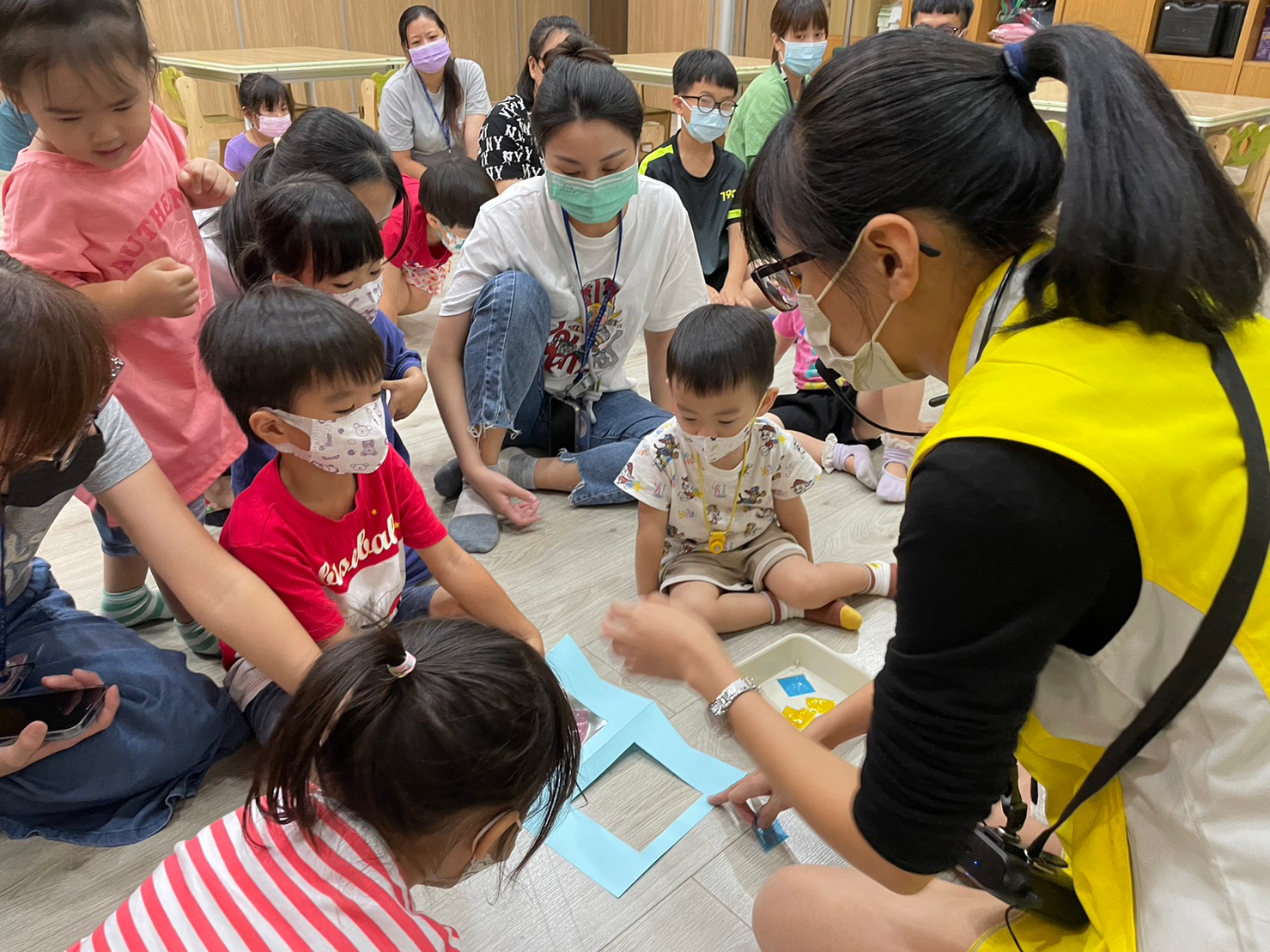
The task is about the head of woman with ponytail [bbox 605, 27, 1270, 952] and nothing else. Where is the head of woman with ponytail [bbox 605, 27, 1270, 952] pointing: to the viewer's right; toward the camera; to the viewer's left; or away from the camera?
to the viewer's left

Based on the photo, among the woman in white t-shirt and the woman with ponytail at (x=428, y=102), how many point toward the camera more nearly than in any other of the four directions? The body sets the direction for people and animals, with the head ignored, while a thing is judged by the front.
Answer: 2

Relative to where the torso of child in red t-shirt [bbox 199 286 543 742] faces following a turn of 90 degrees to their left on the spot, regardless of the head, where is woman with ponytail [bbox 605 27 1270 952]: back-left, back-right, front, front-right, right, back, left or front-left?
right

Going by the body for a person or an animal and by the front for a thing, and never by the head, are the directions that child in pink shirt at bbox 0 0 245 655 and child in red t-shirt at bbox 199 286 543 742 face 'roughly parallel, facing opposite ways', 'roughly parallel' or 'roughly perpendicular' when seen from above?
roughly parallel

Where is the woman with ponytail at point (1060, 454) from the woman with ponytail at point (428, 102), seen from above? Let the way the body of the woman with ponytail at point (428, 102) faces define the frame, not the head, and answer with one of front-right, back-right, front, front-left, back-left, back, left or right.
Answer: front

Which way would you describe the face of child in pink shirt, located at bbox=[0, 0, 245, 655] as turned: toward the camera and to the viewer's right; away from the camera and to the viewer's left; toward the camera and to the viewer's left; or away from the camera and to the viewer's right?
toward the camera and to the viewer's right

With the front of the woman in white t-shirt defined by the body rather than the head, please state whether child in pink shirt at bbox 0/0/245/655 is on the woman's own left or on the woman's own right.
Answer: on the woman's own right

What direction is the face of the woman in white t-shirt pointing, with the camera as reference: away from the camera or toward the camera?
toward the camera

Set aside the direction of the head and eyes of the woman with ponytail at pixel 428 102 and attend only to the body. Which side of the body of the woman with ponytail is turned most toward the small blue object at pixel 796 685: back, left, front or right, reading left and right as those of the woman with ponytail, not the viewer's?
front

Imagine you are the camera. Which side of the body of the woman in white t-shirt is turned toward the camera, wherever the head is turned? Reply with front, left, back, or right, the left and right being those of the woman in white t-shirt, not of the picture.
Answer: front

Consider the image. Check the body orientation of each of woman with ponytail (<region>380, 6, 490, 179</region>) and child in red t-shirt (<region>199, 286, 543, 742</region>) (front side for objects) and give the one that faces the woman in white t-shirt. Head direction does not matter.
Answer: the woman with ponytail

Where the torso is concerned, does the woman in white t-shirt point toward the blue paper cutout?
yes

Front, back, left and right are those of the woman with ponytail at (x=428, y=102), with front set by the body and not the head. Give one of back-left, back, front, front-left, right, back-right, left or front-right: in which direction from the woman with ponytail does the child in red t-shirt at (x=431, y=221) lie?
front

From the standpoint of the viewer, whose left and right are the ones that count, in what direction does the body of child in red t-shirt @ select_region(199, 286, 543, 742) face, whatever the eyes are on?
facing the viewer and to the right of the viewer

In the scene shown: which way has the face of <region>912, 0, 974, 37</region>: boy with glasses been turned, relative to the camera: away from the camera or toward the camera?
toward the camera
